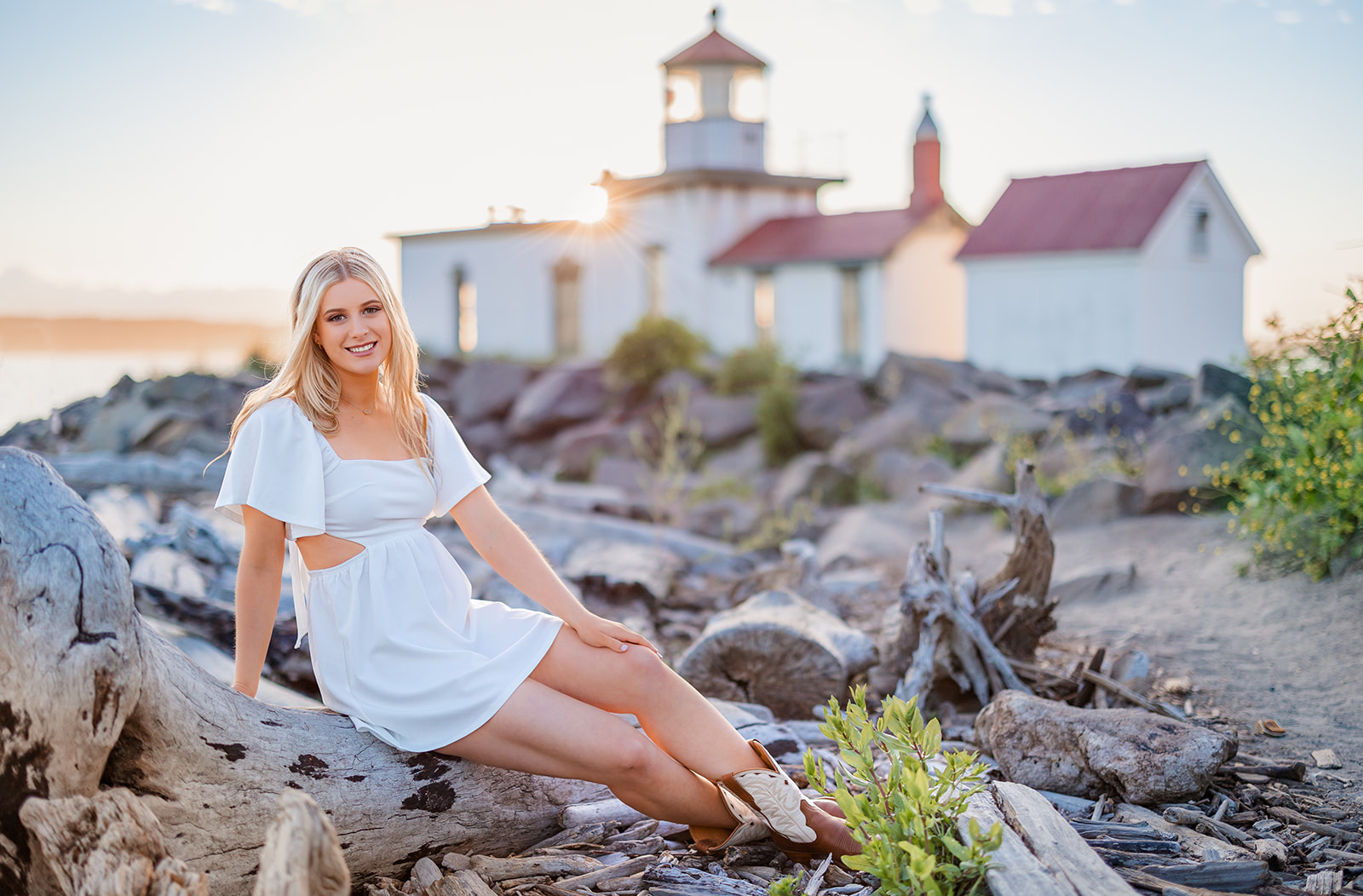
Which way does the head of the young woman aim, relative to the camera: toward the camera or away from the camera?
toward the camera

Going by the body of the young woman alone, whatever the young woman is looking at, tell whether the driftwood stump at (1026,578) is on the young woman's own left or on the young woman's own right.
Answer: on the young woman's own left

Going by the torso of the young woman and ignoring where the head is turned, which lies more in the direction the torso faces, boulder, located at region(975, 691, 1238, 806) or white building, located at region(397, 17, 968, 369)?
the boulder

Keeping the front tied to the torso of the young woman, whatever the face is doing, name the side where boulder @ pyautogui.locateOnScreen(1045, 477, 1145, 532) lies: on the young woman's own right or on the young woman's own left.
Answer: on the young woman's own left

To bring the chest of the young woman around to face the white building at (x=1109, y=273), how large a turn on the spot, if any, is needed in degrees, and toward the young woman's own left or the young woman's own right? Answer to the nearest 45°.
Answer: approximately 90° to the young woman's own left

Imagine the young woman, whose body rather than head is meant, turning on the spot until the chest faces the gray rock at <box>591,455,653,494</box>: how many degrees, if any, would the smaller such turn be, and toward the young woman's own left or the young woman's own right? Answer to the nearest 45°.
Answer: approximately 135° to the young woman's own left

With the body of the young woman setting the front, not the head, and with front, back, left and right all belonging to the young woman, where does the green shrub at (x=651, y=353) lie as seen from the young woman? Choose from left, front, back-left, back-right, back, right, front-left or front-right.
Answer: back-left

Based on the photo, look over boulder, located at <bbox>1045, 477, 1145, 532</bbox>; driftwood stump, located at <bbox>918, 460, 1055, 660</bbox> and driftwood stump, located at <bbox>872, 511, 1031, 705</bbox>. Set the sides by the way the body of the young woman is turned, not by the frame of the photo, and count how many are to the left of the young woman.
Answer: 3

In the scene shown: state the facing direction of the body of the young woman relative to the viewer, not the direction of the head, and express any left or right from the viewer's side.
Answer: facing the viewer and to the right of the viewer

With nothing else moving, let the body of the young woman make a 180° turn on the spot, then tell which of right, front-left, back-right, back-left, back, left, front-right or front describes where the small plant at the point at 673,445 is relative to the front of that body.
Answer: front-right

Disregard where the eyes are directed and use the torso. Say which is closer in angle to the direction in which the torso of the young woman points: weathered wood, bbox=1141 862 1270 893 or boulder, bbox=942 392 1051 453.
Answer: the weathered wood

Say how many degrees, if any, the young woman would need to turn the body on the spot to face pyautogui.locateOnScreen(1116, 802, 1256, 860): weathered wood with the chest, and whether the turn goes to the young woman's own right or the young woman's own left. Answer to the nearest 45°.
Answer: approximately 45° to the young woman's own left
